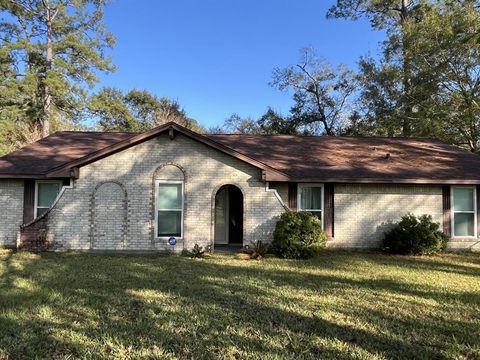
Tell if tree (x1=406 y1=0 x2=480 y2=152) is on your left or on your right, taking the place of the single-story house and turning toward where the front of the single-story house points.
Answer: on your left

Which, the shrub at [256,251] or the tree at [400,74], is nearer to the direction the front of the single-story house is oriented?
the shrub

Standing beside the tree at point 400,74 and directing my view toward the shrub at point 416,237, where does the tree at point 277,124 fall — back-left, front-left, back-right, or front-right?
back-right

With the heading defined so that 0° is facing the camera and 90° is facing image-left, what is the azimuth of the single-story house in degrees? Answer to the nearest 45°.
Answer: approximately 0°

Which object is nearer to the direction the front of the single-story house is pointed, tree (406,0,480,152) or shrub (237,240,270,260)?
the shrub

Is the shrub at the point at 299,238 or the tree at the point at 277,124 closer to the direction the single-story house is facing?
the shrub

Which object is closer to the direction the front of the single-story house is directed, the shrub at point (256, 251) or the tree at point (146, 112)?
the shrub

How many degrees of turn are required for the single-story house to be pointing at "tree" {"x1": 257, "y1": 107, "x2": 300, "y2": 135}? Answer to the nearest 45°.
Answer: approximately 180°
